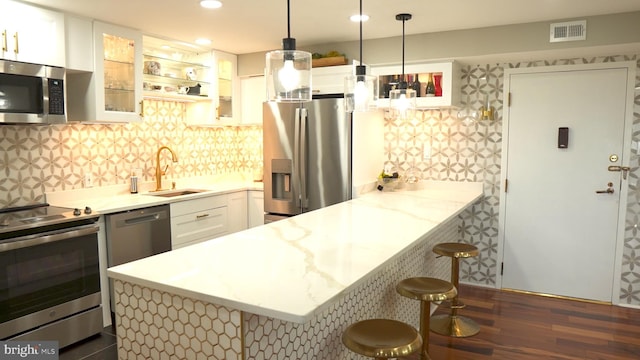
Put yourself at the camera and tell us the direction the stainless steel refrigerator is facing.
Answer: facing the viewer and to the left of the viewer

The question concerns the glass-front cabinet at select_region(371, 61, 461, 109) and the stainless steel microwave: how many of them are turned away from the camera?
0

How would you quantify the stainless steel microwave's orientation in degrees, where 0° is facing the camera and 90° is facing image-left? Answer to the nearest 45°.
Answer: approximately 315°

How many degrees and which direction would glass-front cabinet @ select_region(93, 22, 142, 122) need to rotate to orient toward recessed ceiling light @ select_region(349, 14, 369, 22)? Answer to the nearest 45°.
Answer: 0° — it already faces it

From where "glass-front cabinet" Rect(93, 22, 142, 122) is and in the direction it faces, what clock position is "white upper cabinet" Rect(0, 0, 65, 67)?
The white upper cabinet is roughly at 3 o'clock from the glass-front cabinet.

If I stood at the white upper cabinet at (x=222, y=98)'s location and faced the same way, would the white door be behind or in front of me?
in front

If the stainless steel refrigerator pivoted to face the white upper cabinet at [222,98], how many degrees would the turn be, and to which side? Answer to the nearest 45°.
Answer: approximately 90° to its right

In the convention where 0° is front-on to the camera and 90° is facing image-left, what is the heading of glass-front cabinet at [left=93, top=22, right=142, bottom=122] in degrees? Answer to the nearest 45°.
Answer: approximately 315°

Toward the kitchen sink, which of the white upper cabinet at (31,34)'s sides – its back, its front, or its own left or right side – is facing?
left

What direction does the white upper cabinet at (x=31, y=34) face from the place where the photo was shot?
facing the viewer and to the right of the viewer

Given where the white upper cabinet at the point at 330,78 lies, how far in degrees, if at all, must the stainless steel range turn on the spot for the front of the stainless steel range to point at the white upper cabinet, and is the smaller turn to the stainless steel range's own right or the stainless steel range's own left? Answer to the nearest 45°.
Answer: approximately 45° to the stainless steel range's own left

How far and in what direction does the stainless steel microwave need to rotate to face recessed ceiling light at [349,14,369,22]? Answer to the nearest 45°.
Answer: approximately 45° to its left

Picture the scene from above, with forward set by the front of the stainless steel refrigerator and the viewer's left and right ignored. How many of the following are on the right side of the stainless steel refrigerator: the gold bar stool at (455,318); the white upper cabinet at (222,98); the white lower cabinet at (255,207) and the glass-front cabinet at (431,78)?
2

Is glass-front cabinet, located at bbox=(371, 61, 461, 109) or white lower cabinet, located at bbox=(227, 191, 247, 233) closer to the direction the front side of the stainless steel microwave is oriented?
the glass-front cabinet

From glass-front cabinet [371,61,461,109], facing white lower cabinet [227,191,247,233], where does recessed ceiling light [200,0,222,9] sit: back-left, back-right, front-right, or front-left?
front-left
